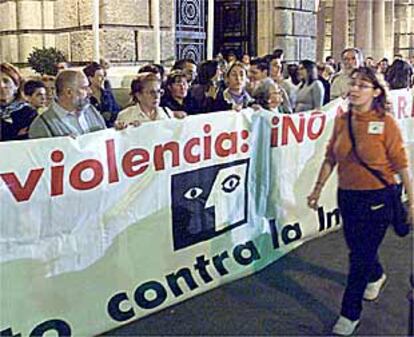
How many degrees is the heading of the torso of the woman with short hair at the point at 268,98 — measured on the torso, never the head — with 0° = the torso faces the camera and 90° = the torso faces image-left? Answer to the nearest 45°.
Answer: approximately 315°

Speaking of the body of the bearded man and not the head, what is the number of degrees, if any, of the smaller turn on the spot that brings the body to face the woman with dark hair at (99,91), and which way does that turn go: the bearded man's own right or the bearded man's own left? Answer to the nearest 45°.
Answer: approximately 135° to the bearded man's own left

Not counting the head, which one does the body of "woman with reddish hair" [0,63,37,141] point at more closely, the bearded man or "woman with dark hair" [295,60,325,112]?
the bearded man

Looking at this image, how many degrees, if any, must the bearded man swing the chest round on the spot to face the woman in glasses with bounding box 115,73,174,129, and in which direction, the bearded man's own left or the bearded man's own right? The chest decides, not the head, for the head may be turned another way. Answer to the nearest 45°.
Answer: approximately 90° to the bearded man's own left

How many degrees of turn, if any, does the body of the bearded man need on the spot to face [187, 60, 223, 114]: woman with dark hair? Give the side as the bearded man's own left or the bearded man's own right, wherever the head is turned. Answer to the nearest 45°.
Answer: approximately 90° to the bearded man's own left

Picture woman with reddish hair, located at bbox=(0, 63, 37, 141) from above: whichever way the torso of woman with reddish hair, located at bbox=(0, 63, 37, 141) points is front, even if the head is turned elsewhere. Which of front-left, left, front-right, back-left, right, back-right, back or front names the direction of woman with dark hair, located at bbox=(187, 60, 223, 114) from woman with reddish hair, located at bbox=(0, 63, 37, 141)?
back-left

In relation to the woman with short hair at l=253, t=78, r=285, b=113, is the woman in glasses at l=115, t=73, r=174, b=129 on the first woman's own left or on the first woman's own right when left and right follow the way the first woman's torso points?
on the first woman's own right

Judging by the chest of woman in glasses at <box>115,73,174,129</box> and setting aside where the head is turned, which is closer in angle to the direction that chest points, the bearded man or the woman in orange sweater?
the woman in orange sweater
